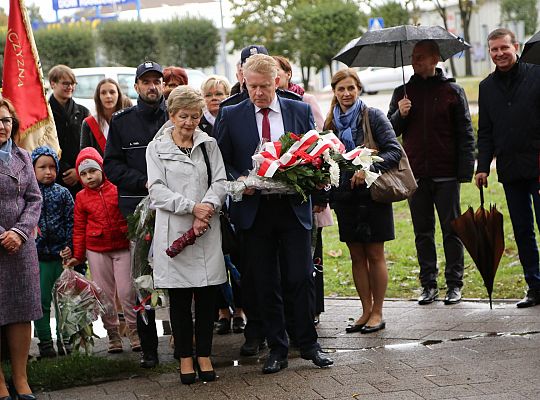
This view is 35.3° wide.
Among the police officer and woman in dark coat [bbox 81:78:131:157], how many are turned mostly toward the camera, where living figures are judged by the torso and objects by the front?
2

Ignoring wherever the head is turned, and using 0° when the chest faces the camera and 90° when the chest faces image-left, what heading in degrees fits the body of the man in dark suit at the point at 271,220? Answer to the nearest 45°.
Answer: approximately 0°

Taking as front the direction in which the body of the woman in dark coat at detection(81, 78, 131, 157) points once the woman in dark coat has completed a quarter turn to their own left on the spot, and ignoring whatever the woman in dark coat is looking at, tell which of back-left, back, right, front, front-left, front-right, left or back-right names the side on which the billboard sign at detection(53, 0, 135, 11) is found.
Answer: left

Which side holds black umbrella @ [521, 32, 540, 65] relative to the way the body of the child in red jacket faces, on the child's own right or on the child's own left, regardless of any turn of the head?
on the child's own left

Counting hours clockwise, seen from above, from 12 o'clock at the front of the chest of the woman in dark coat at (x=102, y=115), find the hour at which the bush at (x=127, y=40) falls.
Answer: The bush is roughly at 6 o'clock from the woman in dark coat.

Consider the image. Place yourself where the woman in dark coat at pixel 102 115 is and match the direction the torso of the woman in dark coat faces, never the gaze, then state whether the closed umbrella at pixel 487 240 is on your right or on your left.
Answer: on your left

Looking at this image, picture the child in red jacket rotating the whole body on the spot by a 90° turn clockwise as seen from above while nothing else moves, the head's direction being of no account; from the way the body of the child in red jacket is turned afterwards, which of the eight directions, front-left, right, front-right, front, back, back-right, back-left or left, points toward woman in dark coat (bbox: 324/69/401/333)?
back
